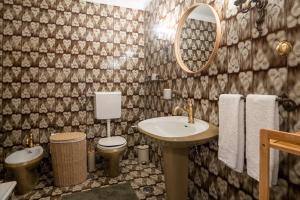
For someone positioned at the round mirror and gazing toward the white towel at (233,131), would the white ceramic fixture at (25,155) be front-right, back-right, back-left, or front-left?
back-right

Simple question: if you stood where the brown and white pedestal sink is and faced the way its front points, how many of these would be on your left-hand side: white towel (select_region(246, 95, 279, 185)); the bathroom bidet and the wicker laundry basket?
1

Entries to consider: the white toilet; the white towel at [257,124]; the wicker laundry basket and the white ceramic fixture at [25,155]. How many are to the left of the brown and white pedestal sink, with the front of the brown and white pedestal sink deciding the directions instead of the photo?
1

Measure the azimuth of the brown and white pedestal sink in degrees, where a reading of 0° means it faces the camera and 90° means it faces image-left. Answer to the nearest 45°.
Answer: approximately 45°

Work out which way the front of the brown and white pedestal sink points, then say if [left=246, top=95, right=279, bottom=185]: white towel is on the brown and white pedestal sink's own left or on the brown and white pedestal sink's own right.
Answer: on the brown and white pedestal sink's own left

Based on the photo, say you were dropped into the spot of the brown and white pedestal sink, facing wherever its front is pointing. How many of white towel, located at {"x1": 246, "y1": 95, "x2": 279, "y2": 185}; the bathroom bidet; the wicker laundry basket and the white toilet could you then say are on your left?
1

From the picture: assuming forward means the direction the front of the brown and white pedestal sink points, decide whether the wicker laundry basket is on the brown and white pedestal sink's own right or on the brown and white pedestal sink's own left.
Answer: on the brown and white pedestal sink's own right

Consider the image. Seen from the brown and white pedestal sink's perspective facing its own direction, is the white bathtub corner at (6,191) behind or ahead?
ahead
